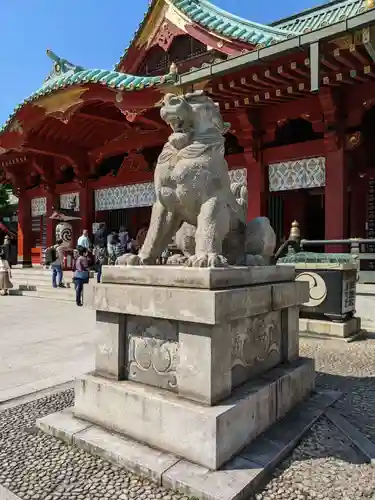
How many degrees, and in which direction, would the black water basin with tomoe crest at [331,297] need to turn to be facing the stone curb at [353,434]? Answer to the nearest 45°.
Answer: approximately 45° to its left

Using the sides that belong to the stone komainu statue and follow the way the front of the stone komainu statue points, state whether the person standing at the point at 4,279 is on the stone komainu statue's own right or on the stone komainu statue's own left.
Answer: on the stone komainu statue's own right

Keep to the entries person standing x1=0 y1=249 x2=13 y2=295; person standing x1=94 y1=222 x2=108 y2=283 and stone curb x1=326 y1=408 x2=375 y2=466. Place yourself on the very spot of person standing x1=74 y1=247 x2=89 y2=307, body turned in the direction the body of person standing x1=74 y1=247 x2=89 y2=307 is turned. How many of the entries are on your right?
1

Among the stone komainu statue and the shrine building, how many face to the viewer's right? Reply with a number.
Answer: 0

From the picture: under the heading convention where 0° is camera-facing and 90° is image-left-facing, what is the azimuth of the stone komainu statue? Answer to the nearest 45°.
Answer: approximately 45°
